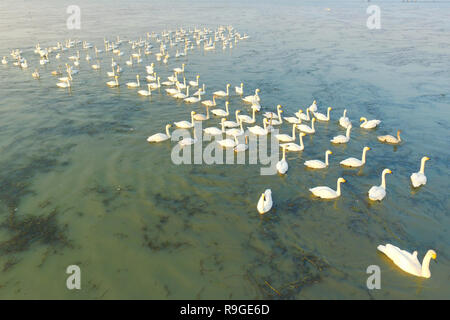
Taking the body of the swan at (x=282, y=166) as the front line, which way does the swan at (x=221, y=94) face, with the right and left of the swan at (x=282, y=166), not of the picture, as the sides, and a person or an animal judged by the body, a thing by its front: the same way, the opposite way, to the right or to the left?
to the right

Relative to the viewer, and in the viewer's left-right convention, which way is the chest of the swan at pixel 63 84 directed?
facing to the right of the viewer

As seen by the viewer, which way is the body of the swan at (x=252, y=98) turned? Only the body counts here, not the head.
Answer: to the viewer's right

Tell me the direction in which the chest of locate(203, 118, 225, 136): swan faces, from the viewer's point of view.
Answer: to the viewer's right

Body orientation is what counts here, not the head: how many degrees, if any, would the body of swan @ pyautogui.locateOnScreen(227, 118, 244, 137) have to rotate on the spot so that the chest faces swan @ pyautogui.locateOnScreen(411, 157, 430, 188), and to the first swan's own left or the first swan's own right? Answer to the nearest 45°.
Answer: approximately 45° to the first swan's own right

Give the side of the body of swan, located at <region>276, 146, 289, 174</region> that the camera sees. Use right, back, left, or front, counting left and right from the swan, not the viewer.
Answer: back

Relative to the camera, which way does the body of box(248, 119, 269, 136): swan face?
to the viewer's right

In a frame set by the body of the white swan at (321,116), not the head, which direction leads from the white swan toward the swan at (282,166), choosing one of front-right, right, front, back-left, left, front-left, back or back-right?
right

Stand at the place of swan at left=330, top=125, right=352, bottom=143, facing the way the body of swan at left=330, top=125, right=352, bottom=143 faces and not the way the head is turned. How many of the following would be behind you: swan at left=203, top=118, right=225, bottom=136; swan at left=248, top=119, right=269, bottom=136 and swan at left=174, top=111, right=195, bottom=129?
3

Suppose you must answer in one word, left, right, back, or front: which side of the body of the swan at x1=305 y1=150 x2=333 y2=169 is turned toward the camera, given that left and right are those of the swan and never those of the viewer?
right

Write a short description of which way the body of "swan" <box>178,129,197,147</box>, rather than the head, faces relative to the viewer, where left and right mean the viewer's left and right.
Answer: facing to the right of the viewer

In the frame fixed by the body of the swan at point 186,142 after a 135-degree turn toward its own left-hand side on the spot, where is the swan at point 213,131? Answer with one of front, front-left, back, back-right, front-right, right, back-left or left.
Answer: right

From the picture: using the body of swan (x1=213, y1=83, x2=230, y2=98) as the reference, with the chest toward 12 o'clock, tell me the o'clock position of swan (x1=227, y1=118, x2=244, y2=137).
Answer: swan (x1=227, y1=118, x2=244, y2=137) is roughly at 3 o'clock from swan (x1=213, y1=83, x2=230, y2=98).
